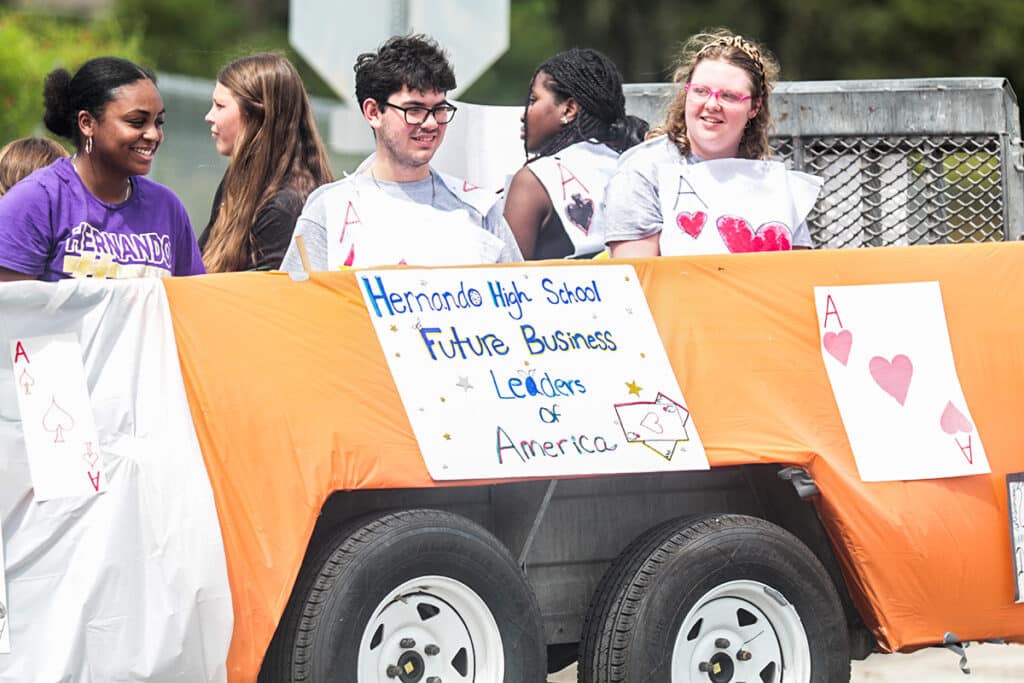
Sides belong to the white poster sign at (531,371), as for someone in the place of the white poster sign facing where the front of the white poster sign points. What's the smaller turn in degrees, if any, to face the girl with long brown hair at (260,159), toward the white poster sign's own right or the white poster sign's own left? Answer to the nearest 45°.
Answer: approximately 135° to the white poster sign's own right

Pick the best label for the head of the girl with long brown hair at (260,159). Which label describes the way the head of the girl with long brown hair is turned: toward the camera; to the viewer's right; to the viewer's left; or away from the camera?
to the viewer's left

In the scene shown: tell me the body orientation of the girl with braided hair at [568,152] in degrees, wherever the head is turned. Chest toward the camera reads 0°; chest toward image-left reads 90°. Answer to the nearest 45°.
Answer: approximately 135°

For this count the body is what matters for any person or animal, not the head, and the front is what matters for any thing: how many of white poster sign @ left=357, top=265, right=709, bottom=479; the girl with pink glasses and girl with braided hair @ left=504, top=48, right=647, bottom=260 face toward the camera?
2

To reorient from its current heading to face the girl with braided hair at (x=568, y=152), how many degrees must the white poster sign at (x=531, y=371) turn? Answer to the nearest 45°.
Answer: approximately 180°

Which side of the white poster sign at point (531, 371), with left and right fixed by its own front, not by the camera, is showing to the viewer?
front

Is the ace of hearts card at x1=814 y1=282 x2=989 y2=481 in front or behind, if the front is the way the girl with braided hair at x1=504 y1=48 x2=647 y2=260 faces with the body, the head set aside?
behind

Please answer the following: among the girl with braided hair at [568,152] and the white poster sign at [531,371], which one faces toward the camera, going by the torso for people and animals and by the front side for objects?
the white poster sign

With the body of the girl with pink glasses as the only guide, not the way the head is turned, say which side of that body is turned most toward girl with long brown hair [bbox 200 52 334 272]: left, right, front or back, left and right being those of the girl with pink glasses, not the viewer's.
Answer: right

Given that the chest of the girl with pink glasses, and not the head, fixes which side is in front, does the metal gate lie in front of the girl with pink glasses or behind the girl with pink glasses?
behind

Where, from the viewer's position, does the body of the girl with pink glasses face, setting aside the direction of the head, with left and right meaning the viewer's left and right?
facing the viewer

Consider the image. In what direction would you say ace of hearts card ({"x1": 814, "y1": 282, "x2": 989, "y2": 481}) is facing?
toward the camera
